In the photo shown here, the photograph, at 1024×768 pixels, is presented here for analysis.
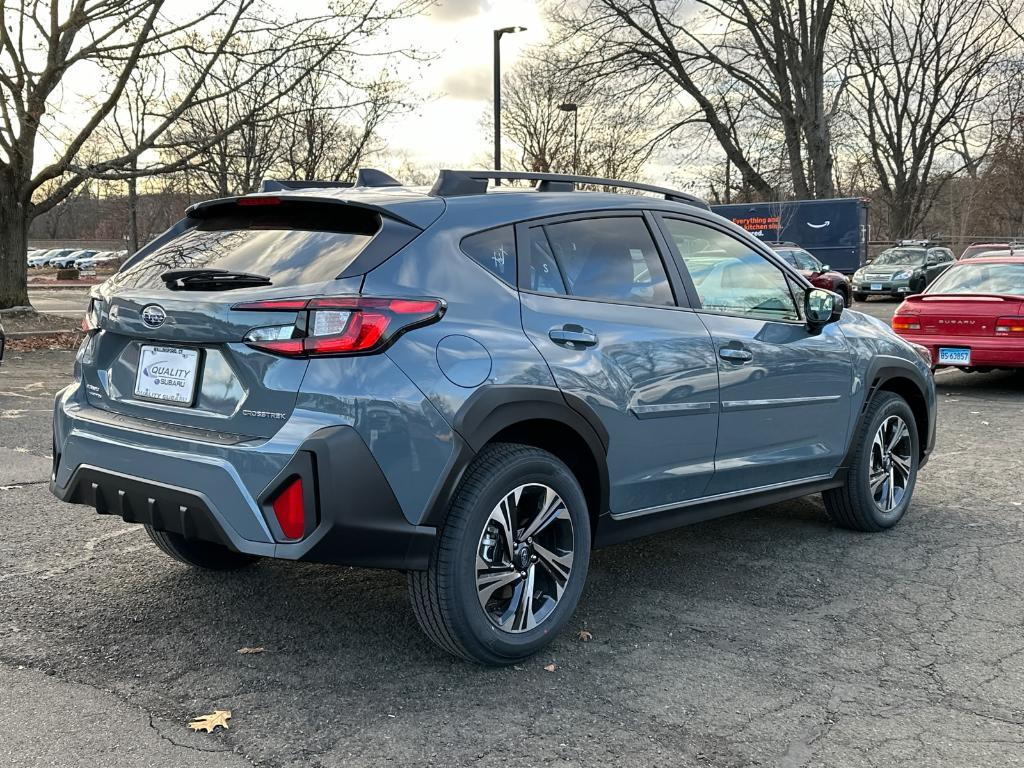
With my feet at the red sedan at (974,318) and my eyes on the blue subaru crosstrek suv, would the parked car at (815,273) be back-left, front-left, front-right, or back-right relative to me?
back-right

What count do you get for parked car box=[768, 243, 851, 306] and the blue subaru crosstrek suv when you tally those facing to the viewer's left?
0

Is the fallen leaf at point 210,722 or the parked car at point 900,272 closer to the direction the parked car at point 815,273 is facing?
the fallen leaf

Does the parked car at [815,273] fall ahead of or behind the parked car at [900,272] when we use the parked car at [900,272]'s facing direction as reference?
ahead

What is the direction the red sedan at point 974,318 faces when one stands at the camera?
facing away from the viewer and to the right of the viewer

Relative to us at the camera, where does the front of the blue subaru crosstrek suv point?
facing away from the viewer and to the right of the viewer

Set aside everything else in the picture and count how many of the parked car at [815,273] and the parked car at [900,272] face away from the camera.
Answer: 0

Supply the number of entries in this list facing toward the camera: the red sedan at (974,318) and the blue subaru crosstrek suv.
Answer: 0

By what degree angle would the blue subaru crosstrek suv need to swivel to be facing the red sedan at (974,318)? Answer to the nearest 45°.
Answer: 0° — it already faces it

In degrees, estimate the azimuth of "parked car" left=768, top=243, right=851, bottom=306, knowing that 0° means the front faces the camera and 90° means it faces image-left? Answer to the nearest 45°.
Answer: approximately 315°

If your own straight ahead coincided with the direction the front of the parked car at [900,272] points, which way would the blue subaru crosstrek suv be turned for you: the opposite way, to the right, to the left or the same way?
the opposite way

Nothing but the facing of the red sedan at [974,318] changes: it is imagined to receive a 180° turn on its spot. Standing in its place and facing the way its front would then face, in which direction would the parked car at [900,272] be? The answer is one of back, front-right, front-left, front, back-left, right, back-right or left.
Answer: back-right

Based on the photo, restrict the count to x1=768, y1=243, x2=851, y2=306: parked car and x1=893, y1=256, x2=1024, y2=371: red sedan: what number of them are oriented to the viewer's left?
0
